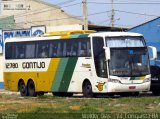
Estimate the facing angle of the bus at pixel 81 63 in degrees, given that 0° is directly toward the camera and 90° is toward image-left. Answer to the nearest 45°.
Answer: approximately 315°
